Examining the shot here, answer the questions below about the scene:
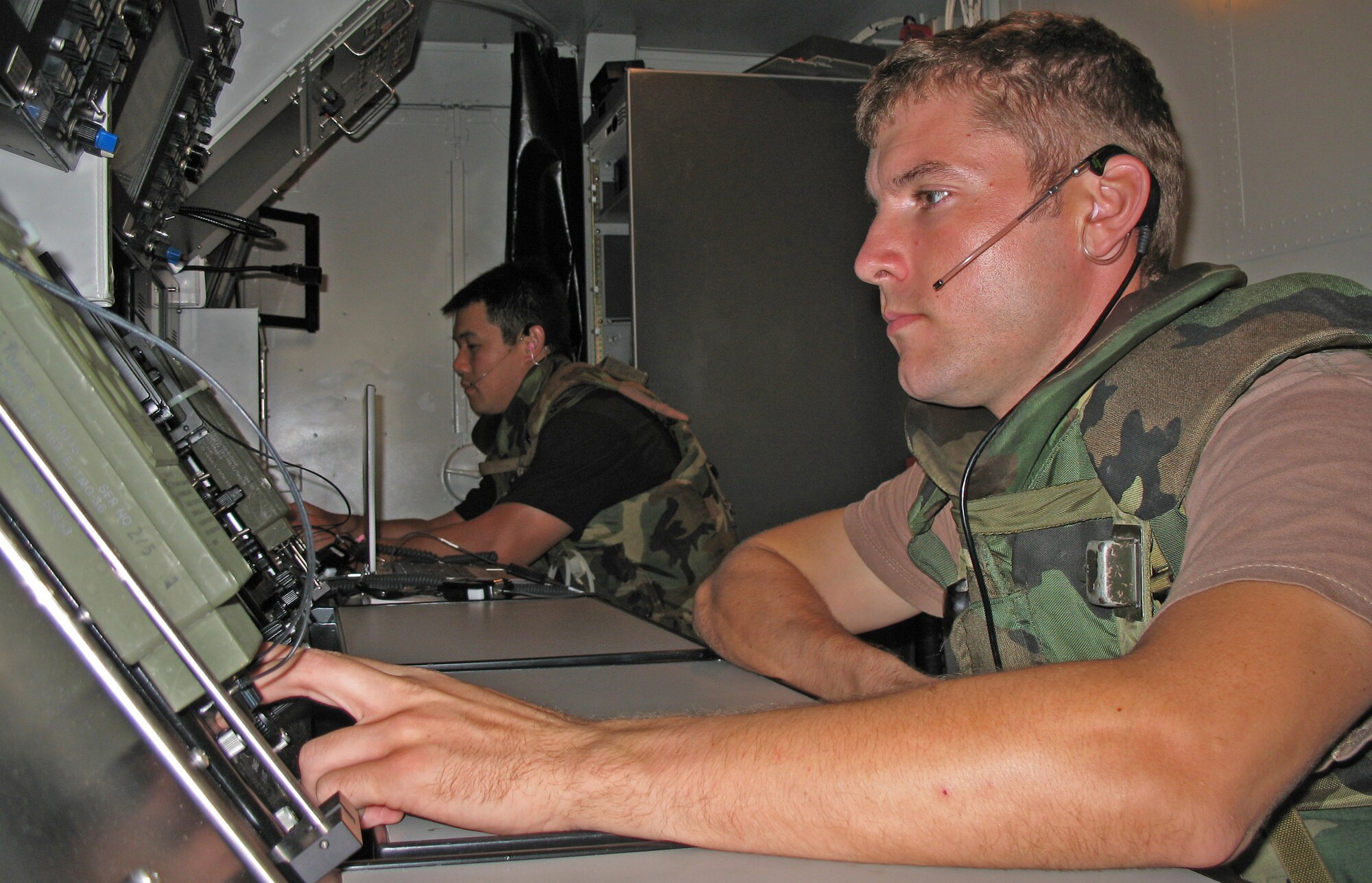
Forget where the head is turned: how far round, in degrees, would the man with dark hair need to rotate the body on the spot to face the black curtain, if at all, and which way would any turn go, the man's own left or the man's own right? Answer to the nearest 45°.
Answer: approximately 90° to the man's own right

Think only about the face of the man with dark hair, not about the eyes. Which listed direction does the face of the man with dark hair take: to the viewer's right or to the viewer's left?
to the viewer's left

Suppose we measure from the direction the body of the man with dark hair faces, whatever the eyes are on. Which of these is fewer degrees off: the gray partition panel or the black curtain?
the black curtain

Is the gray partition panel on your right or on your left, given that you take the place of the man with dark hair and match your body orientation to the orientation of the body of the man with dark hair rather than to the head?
on your right

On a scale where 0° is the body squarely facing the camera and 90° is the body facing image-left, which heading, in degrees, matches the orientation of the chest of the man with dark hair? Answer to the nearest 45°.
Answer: approximately 90°
